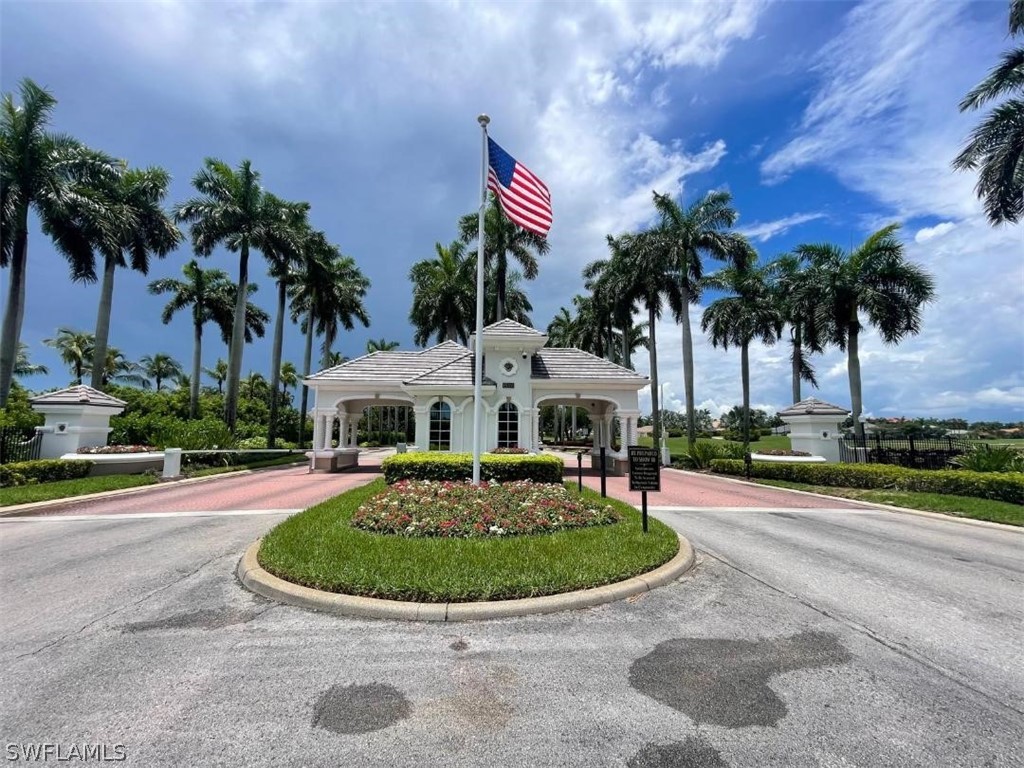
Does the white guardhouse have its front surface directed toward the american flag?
yes

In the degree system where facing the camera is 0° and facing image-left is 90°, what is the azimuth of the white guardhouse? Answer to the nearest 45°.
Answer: approximately 0°

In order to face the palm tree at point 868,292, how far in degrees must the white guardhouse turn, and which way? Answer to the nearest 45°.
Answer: approximately 90° to its left

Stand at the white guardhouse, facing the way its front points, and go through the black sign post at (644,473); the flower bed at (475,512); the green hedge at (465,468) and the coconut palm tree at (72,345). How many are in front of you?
3

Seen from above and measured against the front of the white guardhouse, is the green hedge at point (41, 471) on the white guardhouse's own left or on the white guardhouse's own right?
on the white guardhouse's own right

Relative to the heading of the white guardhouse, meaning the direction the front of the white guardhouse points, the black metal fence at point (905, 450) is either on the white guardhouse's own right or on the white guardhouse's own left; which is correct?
on the white guardhouse's own left

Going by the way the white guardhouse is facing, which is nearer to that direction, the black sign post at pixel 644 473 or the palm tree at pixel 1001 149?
the black sign post

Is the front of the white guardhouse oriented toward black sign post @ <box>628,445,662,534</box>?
yes

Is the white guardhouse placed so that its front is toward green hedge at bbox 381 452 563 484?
yes

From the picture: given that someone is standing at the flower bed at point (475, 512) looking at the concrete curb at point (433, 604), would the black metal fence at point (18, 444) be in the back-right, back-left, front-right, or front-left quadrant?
back-right

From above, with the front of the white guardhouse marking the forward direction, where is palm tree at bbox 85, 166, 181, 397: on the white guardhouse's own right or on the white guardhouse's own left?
on the white guardhouse's own right

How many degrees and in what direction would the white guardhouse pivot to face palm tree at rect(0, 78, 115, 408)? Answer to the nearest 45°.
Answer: approximately 90° to its right
